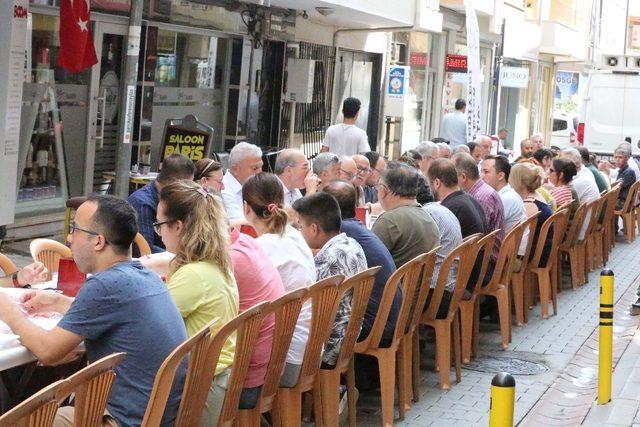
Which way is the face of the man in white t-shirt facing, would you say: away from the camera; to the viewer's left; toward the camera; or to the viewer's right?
away from the camera

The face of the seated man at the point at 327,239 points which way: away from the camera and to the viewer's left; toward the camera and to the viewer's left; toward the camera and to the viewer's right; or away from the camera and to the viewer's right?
away from the camera and to the viewer's left

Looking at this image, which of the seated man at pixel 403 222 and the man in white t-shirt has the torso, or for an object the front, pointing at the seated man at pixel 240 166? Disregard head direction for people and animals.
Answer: the seated man at pixel 403 222

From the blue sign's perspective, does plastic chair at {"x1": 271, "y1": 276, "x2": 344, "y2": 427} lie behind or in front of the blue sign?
in front

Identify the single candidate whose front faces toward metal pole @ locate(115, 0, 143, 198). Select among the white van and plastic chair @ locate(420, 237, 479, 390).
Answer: the plastic chair

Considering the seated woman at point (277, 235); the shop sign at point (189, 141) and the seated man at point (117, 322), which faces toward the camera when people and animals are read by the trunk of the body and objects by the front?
the shop sign

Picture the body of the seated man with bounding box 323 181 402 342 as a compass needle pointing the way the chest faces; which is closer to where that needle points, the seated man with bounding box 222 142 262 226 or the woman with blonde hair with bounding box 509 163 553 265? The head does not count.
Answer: the seated man
